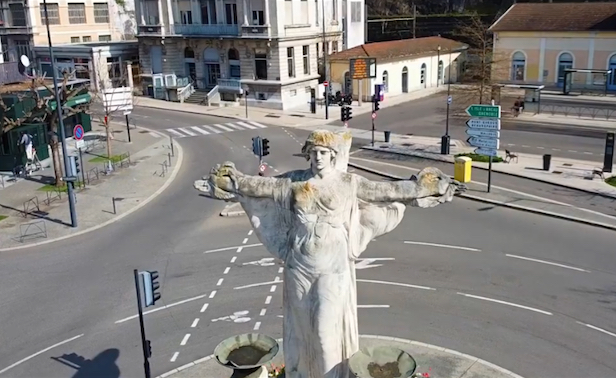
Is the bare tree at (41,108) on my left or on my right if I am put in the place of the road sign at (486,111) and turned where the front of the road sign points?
on my right

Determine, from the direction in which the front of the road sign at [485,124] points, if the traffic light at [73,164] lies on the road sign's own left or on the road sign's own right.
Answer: on the road sign's own right

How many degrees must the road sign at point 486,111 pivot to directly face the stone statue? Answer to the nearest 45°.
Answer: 0° — it already faces it

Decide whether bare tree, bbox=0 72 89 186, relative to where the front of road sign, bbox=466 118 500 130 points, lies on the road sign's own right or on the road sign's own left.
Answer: on the road sign's own right

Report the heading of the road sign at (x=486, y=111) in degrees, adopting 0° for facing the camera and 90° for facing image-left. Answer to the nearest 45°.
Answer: approximately 0°

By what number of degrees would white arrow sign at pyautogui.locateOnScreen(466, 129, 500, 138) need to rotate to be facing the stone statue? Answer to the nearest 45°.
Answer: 0° — it already faces it

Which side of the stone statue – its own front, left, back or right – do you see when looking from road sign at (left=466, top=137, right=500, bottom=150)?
back
